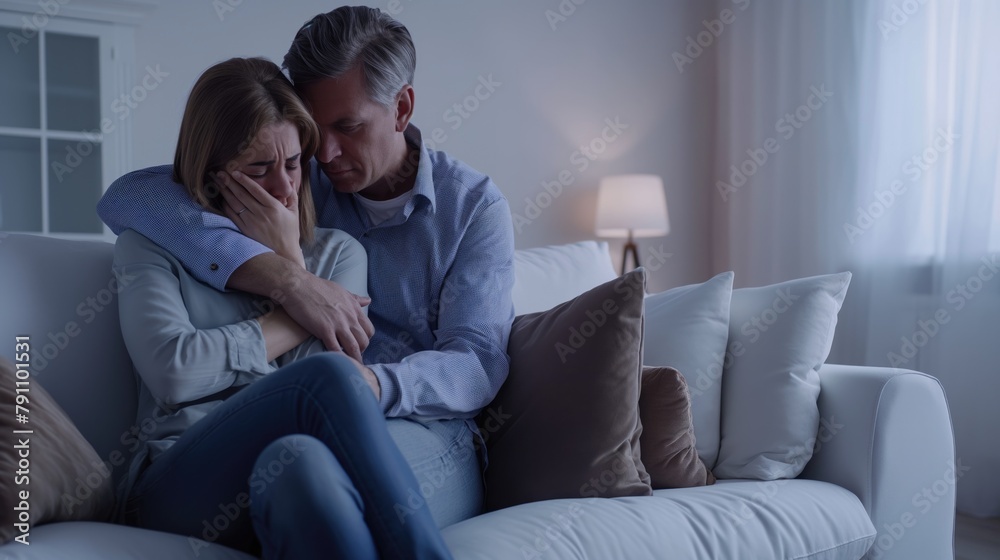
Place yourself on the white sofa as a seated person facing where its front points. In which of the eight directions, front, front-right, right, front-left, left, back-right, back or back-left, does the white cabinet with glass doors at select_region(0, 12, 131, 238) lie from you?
back-right

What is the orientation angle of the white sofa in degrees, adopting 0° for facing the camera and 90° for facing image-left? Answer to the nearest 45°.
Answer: approximately 0°

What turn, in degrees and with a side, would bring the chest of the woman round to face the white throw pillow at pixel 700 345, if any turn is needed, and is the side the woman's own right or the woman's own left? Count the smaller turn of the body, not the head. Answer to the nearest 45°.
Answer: approximately 90° to the woman's own left
